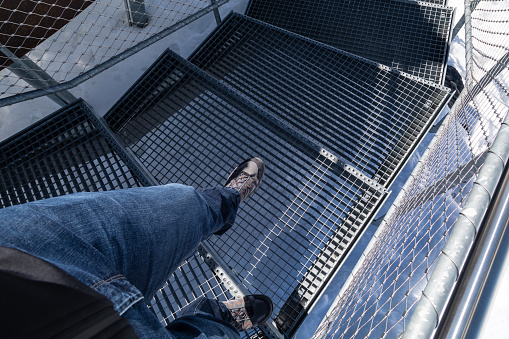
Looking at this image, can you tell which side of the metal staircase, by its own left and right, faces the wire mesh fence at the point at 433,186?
right

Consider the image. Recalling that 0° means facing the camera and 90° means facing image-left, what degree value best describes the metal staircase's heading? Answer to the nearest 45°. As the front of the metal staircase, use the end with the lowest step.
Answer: approximately 225°
